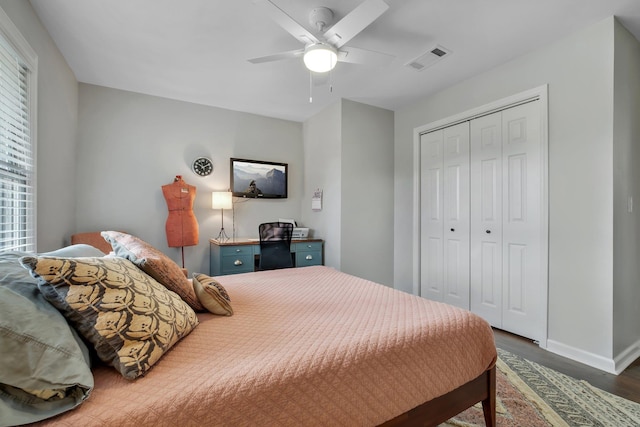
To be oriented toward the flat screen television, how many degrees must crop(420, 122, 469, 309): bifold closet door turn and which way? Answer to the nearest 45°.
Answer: approximately 45° to its right

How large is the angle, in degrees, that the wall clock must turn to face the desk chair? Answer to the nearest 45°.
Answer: approximately 45° to its left

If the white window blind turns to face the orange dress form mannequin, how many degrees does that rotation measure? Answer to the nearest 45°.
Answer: approximately 45° to its left

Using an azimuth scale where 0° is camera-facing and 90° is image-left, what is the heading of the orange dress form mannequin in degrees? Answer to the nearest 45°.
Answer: approximately 0°

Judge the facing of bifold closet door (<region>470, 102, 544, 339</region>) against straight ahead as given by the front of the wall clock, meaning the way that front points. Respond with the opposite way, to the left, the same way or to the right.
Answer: to the right

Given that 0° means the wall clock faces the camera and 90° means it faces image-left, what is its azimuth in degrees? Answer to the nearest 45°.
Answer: approximately 0°

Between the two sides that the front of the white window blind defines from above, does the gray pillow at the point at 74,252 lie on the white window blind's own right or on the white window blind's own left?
on the white window blind's own right

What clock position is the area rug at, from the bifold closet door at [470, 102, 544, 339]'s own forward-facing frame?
The area rug is roughly at 10 o'clock from the bifold closet door.

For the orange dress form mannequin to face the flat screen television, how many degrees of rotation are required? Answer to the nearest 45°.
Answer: approximately 90° to its left

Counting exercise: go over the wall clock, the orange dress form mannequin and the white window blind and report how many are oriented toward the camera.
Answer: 2

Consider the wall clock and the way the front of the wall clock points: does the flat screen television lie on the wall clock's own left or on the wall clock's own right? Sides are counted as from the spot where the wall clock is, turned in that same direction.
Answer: on the wall clock's own left

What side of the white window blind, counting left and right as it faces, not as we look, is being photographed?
right
